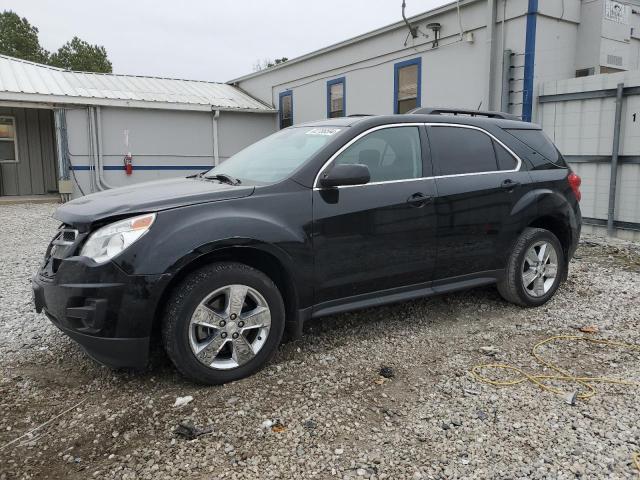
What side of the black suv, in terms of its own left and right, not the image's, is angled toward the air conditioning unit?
back

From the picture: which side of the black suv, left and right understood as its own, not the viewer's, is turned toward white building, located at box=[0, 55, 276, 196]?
right

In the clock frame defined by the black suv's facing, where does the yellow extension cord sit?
The yellow extension cord is roughly at 8 o'clock from the black suv.

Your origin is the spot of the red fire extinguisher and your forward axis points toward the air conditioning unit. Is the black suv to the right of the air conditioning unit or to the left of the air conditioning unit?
right

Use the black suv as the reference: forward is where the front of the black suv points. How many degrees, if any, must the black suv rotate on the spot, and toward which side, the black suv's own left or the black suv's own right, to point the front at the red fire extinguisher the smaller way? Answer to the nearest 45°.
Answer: approximately 90° to the black suv's own right

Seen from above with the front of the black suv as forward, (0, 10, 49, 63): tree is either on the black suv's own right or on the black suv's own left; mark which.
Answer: on the black suv's own right

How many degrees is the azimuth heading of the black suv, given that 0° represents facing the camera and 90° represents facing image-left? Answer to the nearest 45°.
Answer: approximately 45°
